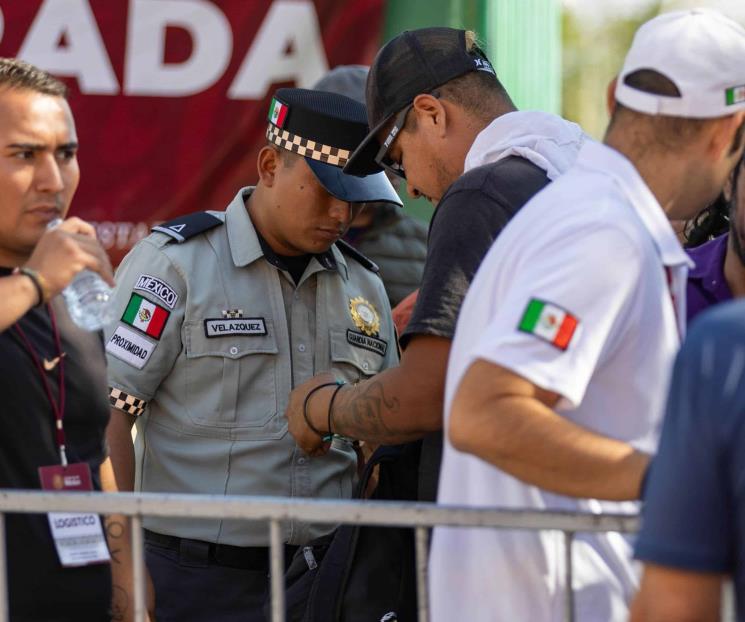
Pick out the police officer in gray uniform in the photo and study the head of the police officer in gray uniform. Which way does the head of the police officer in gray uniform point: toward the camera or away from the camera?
toward the camera

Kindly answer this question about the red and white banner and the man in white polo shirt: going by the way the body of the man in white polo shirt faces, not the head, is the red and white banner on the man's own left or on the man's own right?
on the man's own left

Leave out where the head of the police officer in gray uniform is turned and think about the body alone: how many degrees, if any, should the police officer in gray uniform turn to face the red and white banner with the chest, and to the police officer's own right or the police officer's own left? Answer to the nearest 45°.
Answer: approximately 135° to the police officer's own left

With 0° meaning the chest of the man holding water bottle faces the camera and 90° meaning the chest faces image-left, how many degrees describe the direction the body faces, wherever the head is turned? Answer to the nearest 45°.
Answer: approximately 315°

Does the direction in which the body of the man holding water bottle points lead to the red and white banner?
no

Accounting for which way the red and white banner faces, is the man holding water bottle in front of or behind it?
in front

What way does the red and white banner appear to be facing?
toward the camera

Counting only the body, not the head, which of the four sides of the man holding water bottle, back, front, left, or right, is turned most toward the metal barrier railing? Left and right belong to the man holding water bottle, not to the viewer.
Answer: front

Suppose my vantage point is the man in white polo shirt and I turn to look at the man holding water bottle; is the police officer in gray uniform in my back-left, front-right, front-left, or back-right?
front-right

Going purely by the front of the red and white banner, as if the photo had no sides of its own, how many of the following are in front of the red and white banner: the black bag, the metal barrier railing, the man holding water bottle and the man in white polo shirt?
4
